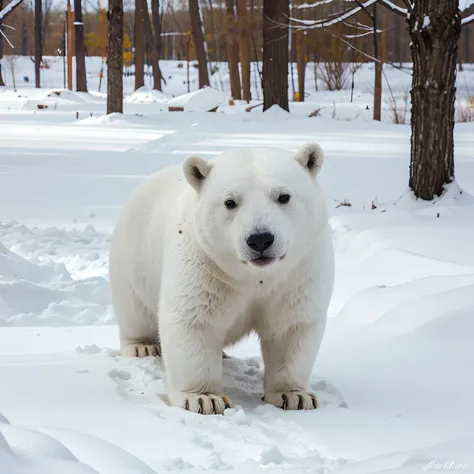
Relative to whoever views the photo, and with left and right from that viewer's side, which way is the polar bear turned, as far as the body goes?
facing the viewer and to the right of the viewer

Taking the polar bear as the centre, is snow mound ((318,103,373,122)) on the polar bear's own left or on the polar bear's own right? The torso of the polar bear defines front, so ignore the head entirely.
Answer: on the polar bear's own left

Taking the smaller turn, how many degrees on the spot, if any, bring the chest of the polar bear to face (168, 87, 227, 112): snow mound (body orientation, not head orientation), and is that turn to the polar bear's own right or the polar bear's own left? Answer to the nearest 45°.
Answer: approximately 135° to the polar bear's own left

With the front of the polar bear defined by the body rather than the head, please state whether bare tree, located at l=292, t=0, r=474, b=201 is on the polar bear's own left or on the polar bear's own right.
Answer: on the polar bear's own left

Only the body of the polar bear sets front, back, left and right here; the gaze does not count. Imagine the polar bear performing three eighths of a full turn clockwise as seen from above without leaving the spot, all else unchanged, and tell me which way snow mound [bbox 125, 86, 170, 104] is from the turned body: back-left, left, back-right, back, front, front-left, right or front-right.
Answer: right
